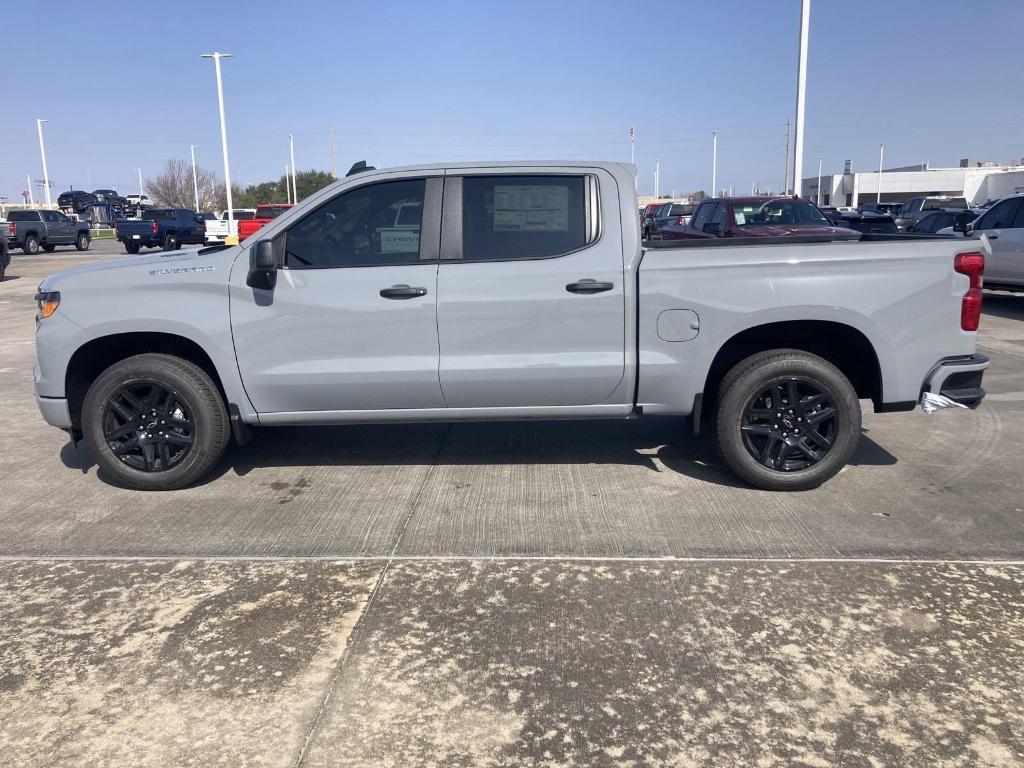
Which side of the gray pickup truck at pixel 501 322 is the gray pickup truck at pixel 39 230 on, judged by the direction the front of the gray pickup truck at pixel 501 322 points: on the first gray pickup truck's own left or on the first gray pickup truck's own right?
on the first gray pickup truck's own right

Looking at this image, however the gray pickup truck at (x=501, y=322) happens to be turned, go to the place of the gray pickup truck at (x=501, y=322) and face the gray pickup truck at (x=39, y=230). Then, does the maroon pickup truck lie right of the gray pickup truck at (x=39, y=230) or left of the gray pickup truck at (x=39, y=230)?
right

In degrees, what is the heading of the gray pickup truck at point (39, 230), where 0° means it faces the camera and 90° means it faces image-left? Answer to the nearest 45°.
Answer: approximately 225°

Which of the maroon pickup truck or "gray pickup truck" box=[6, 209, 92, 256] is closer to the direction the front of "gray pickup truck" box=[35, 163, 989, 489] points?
the gray pickup truck

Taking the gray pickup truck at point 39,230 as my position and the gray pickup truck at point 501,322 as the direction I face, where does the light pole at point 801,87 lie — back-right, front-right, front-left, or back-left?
front-left

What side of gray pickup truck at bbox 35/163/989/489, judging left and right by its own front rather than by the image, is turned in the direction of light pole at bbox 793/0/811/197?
right

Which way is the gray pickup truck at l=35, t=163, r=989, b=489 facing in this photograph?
to the viewer's left

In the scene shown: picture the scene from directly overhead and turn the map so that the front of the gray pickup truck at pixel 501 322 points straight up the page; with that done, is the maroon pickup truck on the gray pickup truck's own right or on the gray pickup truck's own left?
on the gray pickup truck's own right
